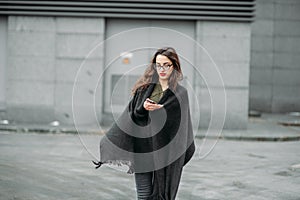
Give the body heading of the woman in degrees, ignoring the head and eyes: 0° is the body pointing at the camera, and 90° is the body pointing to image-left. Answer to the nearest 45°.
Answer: approximately 45°

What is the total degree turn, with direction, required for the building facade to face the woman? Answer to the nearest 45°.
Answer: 0° — it already faces them

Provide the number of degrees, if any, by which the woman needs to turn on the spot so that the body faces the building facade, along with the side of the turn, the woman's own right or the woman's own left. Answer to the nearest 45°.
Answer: approximately 135° to the woman's own right

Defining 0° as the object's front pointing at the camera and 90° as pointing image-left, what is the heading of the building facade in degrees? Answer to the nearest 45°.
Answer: approximately 0°

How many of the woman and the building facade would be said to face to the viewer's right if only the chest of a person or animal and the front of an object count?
0
